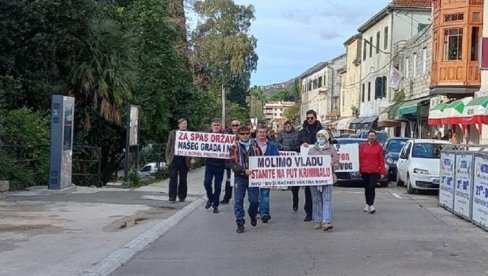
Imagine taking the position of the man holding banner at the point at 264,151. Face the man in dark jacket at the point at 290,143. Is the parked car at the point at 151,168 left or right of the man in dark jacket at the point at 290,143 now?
left

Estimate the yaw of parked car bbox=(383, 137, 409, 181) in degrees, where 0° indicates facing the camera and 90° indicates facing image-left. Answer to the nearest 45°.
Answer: approximately 0°

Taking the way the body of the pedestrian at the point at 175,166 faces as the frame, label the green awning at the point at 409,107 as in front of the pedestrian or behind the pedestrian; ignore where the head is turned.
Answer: behind

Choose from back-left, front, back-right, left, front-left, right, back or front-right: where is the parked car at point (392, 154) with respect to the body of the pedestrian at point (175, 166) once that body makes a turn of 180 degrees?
front-right

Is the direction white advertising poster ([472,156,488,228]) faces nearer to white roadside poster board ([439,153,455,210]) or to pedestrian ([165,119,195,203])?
the pedestrian
